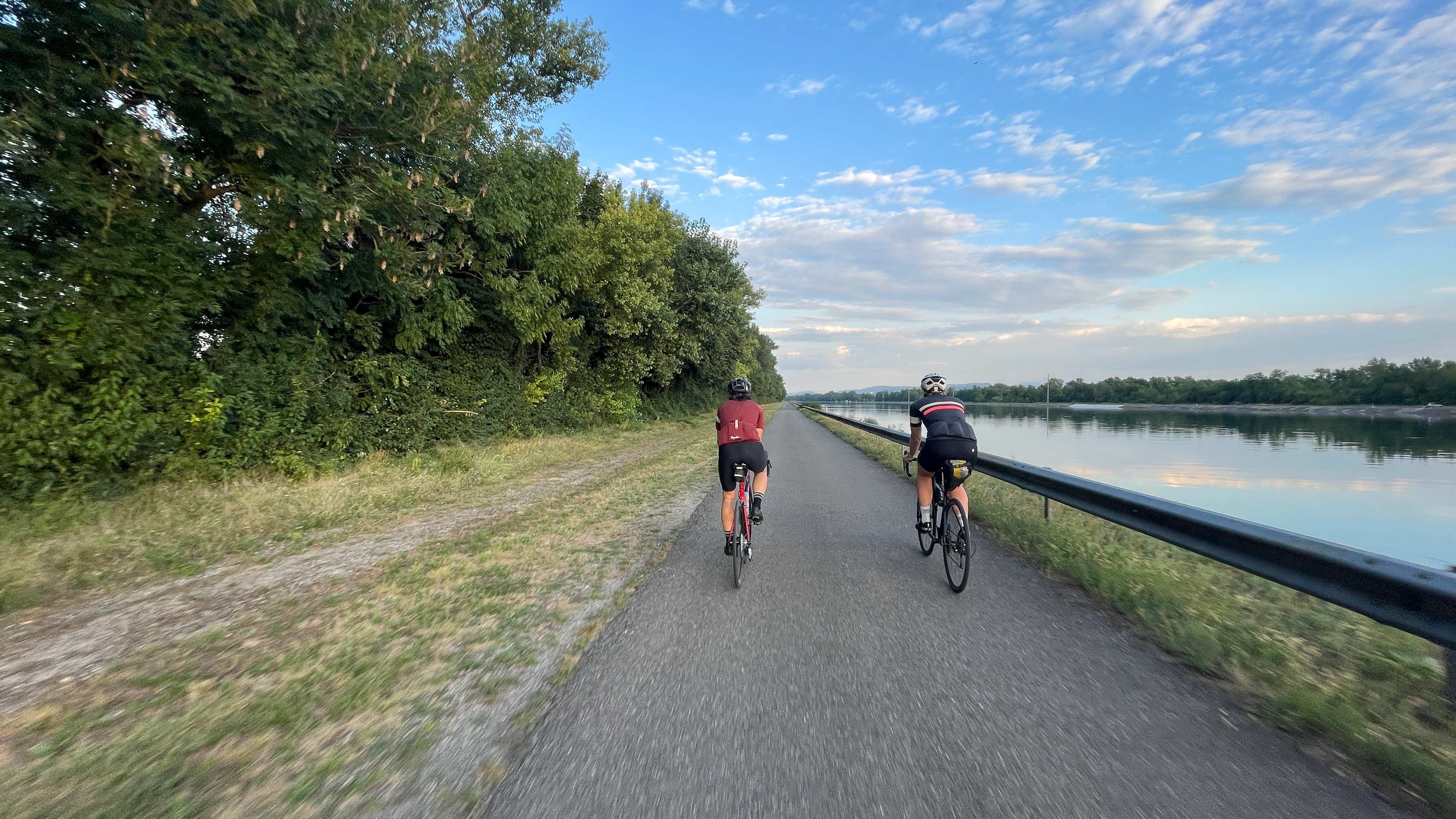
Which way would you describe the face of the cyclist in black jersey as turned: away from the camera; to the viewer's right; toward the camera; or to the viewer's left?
away from the camera

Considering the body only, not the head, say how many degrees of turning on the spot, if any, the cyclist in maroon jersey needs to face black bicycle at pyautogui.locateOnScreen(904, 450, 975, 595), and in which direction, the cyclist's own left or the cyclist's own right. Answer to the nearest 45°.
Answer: approximately 90° to the cyclist's own right

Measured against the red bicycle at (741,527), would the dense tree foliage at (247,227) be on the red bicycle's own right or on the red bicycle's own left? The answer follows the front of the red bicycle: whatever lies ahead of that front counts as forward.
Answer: on the red bicycle's own left

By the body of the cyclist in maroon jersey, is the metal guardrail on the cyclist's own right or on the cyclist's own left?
on the cyclist's own right

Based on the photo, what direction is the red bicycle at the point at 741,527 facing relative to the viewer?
away from the camera

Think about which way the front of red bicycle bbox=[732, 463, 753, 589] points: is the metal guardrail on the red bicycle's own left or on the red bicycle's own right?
on the red bicycle's own right

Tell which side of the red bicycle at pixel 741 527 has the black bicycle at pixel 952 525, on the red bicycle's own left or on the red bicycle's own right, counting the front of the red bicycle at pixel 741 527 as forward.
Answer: on the red bicycle's own right

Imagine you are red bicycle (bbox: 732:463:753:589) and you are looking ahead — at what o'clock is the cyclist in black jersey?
The cyclist in black jersey is roughly at 3 o'clock from the red bicycle.

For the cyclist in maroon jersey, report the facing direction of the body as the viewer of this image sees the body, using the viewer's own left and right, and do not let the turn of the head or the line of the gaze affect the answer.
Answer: facing away from the viewer

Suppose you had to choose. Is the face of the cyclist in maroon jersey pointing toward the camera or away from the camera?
away from the camera

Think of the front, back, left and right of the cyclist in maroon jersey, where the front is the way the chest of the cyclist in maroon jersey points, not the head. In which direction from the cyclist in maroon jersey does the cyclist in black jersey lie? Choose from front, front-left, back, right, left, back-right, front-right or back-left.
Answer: right

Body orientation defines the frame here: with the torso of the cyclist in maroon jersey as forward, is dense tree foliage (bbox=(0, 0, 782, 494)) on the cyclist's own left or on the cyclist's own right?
on the cyclist's own left
